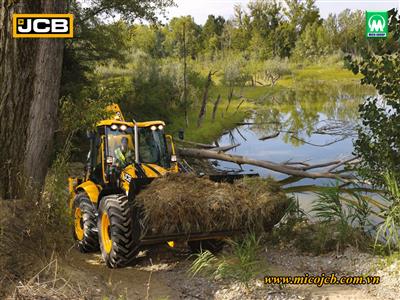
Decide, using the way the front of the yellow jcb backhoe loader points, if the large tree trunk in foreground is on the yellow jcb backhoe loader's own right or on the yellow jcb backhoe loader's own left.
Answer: on the yellow jcb backhoe loader's own right

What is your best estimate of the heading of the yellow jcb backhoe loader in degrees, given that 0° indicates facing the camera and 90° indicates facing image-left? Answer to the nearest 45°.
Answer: approximately 315°

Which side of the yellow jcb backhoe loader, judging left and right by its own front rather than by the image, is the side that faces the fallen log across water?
left
